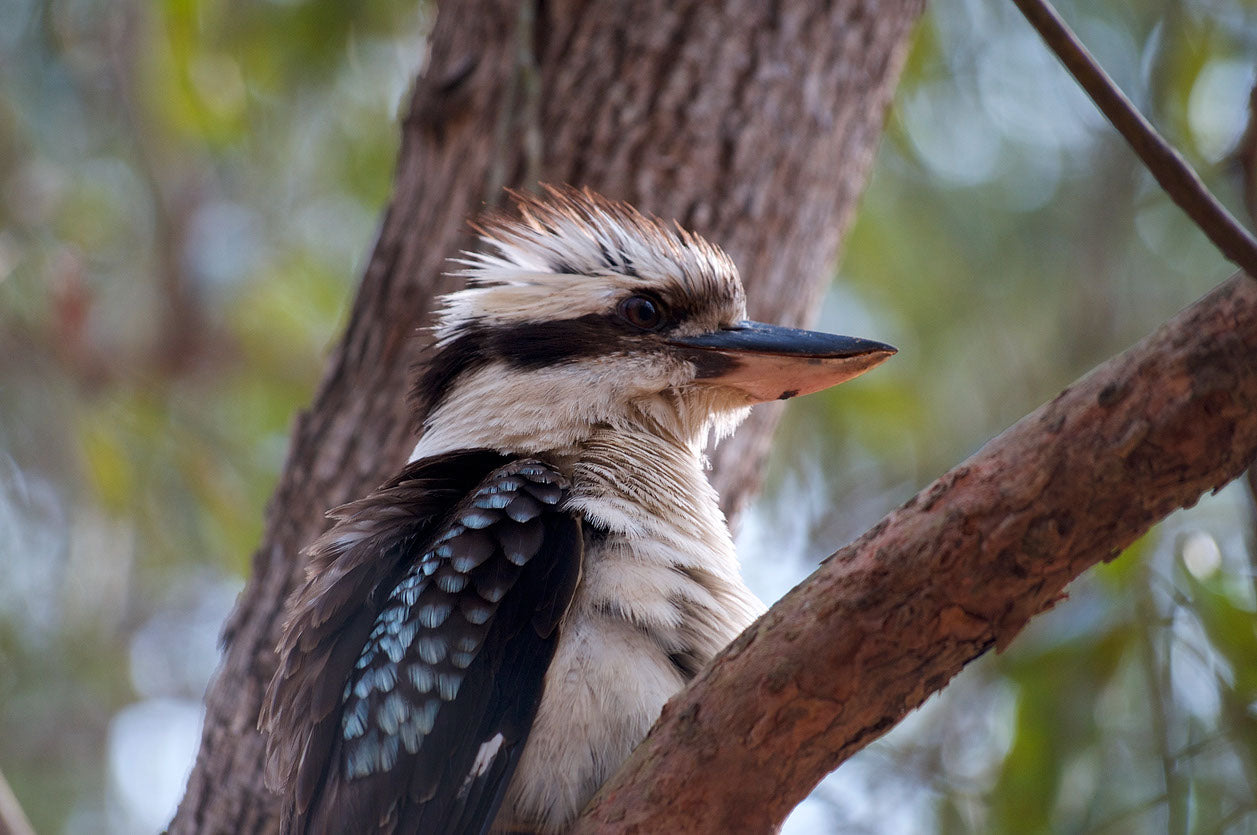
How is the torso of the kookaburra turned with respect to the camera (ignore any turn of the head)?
to the viewer's right
